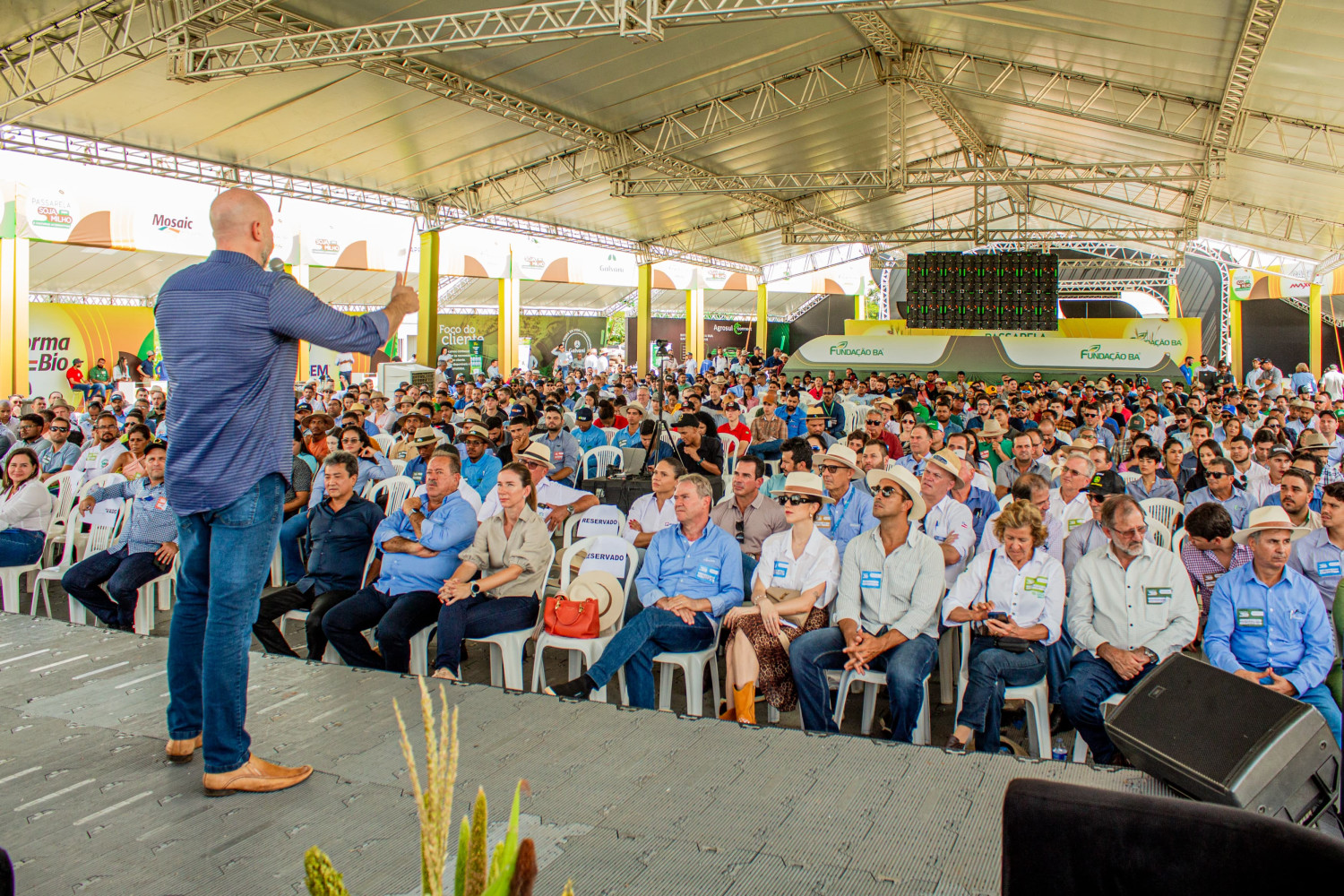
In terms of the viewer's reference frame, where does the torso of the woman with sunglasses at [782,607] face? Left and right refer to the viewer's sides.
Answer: facing the viewer and to the left of the viewer

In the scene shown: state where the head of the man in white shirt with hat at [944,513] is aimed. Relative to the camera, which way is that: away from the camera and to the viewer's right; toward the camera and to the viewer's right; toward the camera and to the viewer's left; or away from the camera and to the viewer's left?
toward the camera and to the viewer's left

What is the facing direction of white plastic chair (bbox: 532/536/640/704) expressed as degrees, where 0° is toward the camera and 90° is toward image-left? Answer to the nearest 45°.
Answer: approximately 45°

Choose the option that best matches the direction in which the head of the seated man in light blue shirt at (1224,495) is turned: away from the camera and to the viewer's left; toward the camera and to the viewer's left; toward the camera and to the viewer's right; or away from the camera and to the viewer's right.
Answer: toward the camera and to the viewer's left

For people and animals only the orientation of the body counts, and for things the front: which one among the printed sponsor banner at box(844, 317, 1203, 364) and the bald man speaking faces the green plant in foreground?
the printed sponsor banner

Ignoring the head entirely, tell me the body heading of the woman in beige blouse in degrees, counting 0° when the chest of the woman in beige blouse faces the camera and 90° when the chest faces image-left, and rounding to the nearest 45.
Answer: approximately 45°

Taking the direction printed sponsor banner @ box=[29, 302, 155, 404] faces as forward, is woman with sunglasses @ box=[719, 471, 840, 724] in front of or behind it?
in front

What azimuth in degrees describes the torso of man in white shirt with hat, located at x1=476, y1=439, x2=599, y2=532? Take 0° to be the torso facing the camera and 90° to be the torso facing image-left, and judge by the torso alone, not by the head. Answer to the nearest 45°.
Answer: approximately 45°

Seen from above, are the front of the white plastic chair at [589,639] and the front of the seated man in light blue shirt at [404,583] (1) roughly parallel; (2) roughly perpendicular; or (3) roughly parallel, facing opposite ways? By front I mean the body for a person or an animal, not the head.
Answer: roughly parallel

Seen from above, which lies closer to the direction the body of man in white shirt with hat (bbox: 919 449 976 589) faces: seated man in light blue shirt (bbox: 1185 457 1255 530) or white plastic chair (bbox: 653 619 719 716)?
the white plastic chair

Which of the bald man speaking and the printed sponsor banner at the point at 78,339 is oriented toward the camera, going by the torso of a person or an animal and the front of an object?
the printed sponsor banner

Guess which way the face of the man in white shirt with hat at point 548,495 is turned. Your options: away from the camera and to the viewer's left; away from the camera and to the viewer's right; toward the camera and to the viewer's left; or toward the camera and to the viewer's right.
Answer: toward the camera and to the viewer's left

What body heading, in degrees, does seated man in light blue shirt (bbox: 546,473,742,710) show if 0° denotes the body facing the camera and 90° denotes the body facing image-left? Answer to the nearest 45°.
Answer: approximately 45°

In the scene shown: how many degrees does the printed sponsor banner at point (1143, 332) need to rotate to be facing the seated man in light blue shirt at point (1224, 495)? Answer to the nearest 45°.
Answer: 0° — it already faces them

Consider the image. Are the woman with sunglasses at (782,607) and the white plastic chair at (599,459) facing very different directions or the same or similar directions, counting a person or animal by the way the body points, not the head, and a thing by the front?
same or similar directions
